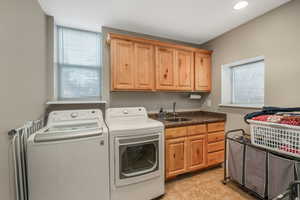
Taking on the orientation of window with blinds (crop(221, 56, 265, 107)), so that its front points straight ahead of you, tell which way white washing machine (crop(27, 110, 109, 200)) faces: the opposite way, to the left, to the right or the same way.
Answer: to the left

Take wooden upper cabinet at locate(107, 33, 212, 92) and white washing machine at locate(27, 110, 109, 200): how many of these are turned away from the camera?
0

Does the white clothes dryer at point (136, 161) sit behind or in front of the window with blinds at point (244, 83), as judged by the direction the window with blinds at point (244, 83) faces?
in front

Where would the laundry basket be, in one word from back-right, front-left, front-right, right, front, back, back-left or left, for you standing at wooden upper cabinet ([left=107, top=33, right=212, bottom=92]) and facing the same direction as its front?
front

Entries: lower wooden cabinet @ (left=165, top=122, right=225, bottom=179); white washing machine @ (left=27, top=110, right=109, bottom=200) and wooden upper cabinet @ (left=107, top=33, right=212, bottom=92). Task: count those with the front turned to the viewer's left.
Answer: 0

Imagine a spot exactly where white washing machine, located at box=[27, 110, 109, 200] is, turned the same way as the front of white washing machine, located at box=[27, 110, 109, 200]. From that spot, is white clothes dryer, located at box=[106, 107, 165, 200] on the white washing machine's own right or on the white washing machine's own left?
on the white washing machine's own left

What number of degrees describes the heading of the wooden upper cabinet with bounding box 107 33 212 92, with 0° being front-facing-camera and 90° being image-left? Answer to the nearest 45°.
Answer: approximately 315°

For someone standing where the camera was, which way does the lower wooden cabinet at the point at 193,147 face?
facing the viewer and to the right of the viewer

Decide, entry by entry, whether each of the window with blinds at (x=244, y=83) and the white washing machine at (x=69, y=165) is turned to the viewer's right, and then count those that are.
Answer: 0

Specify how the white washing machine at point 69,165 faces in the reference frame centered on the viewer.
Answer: facing the viewer

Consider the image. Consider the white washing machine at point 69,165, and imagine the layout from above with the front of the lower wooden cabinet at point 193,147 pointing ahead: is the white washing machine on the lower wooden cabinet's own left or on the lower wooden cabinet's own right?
on the lower wooden cabinet's own right

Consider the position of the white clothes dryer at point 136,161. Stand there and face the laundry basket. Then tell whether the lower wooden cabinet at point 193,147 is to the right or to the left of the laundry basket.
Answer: left
